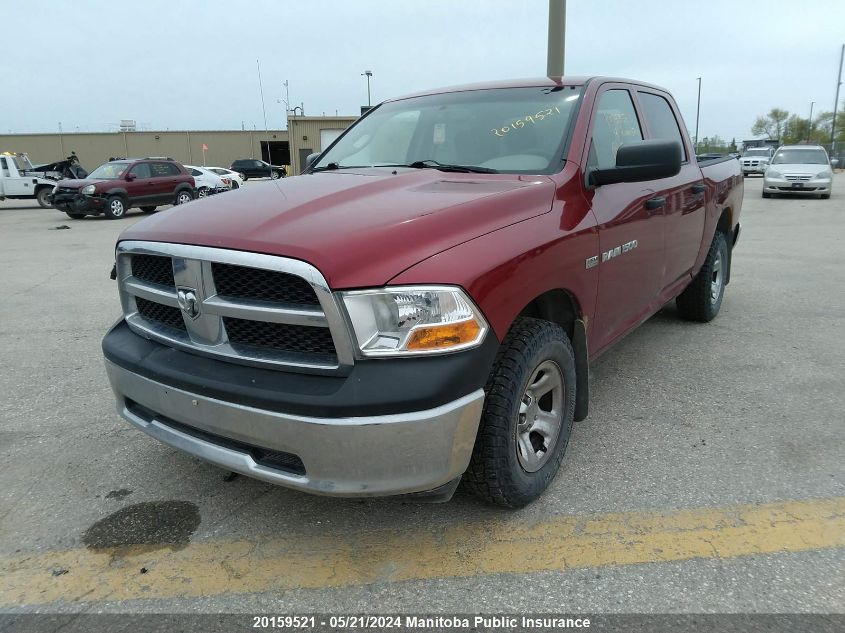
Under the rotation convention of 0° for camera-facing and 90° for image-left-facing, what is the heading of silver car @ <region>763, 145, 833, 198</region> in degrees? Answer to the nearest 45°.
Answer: approximately 0°

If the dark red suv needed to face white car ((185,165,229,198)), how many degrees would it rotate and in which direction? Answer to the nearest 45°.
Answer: approximately 180°

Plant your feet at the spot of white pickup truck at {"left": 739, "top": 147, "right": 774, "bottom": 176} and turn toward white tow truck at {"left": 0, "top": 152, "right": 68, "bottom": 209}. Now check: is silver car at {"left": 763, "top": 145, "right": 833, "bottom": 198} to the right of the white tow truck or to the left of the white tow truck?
left

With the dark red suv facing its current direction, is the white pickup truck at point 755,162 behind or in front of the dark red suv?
behind

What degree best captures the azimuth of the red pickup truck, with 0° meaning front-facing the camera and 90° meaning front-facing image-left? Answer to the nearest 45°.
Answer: approximately 45°

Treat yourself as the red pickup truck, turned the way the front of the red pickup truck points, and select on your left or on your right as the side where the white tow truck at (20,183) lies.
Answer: on your right

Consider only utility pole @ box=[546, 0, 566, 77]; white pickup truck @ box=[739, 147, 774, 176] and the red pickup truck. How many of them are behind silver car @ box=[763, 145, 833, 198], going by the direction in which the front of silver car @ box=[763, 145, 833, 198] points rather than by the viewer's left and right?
1

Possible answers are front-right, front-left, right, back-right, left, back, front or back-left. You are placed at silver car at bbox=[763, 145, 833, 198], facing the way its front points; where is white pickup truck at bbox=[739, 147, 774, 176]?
back
